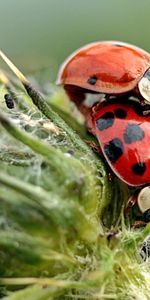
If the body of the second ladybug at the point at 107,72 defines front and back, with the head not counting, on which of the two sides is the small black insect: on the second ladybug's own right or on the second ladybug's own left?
on the second ladybug's own right

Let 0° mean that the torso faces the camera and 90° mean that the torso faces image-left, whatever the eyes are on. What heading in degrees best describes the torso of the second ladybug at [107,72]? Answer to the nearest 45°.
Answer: approximately 270°
